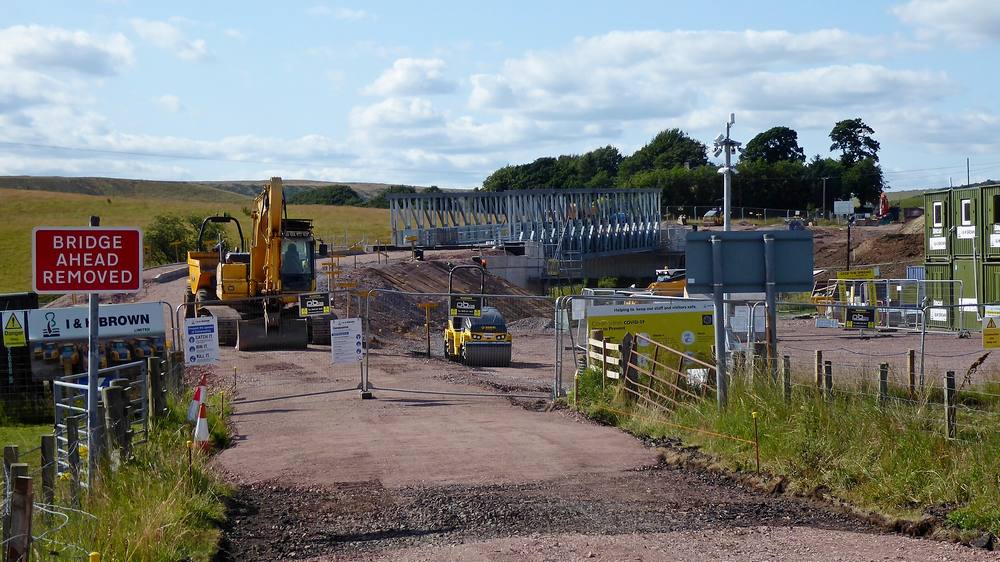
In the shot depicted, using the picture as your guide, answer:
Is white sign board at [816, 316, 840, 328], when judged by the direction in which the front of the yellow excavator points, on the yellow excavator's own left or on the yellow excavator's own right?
on the yellow excavator's own left

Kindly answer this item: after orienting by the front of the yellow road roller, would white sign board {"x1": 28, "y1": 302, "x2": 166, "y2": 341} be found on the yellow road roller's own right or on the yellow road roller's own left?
on the yellow road roller's own right

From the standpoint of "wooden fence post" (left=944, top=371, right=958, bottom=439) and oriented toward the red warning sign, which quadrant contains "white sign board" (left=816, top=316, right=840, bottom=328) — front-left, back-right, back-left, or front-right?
back-right

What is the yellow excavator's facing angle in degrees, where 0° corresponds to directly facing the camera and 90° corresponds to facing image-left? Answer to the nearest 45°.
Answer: approximately 0°

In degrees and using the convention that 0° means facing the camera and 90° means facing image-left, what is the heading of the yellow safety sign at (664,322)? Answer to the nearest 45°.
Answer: approximately 0°

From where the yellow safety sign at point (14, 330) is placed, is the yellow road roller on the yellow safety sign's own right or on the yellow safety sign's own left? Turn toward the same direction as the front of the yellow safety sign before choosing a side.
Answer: on the yellow safety sign's own left

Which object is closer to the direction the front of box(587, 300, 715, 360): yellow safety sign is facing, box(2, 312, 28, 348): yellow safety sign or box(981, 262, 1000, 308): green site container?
the yellow safety sign

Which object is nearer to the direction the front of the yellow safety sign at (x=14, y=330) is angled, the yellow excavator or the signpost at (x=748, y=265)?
the signpost

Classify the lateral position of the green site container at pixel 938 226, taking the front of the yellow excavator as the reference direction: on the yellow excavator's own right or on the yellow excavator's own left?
on the yellow excavator's own left
